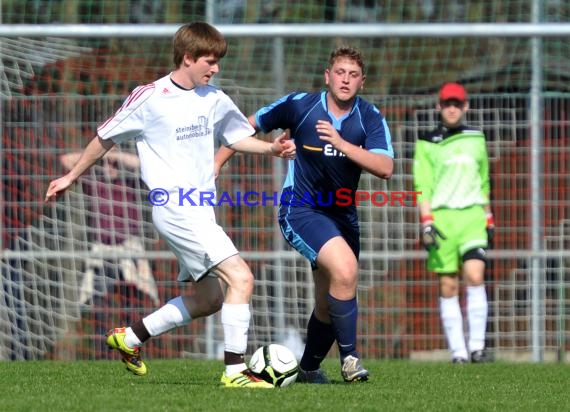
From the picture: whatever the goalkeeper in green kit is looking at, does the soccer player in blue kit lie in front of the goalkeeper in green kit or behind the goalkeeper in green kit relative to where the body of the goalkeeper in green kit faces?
in front

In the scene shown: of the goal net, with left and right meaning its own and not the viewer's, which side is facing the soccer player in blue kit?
front

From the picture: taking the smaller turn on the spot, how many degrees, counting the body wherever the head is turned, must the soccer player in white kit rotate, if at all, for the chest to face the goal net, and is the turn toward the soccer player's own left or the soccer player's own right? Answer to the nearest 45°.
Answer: approximately 135° to the soccer player's own left

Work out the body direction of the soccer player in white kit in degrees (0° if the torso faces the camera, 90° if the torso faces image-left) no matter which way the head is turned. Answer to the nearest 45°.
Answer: approximately 315°

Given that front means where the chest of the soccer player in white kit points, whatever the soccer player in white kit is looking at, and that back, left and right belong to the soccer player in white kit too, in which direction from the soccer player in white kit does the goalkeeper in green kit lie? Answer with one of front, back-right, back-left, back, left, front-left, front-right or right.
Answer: left

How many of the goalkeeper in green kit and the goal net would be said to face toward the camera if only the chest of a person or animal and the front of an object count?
2

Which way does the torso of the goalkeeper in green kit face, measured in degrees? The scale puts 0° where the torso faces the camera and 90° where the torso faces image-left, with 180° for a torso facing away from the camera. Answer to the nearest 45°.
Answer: approximately 0°
